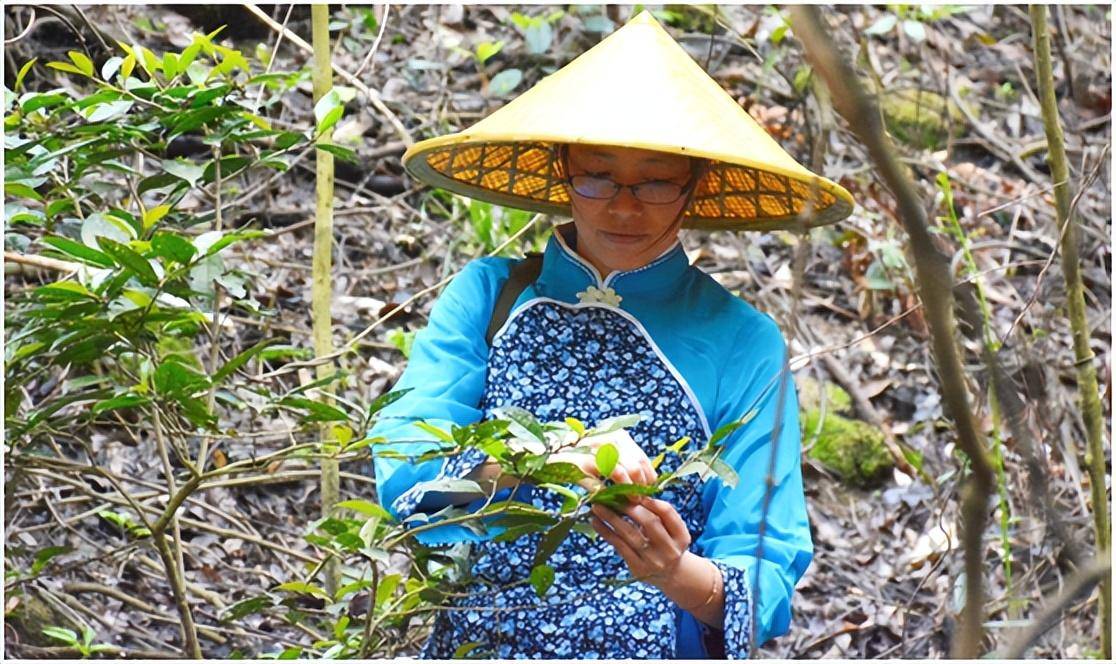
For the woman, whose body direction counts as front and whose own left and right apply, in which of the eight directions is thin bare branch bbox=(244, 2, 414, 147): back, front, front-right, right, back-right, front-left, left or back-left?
back-right

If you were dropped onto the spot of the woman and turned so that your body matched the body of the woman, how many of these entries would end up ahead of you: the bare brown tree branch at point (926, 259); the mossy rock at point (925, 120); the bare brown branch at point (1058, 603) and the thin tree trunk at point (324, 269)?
2

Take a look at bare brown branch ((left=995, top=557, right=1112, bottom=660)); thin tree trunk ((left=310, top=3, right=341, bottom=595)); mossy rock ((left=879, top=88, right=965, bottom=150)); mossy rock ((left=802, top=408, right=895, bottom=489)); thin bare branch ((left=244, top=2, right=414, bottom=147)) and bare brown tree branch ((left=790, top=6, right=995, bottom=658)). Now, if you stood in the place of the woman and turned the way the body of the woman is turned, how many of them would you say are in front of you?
2

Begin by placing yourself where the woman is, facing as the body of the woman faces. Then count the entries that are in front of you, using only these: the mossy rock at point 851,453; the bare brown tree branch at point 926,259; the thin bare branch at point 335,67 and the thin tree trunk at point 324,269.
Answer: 1

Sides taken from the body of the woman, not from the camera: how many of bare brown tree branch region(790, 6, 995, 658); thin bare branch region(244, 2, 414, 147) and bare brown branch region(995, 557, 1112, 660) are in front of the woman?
2

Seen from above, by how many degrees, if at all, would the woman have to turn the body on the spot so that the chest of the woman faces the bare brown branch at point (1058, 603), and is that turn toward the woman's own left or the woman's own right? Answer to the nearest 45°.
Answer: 0° — they already face it

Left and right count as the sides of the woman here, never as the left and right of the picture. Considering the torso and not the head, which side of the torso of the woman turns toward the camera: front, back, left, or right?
front

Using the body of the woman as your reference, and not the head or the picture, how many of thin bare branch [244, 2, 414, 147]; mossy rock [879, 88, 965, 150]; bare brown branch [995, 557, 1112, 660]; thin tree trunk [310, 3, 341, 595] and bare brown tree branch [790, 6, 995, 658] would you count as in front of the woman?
2

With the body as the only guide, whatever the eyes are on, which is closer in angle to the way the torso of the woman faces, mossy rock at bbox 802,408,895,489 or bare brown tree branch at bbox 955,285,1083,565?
the bare brown tree branch

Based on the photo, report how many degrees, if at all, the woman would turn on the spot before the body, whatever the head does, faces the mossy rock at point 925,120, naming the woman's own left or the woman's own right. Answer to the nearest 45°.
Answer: approximately 180°

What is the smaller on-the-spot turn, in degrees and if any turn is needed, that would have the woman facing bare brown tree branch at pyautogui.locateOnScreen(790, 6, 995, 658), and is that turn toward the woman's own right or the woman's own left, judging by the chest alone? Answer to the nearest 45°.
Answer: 0° — they already face it

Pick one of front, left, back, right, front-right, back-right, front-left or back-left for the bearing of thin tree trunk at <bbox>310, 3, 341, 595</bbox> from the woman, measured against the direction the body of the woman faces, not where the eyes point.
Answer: back-right
